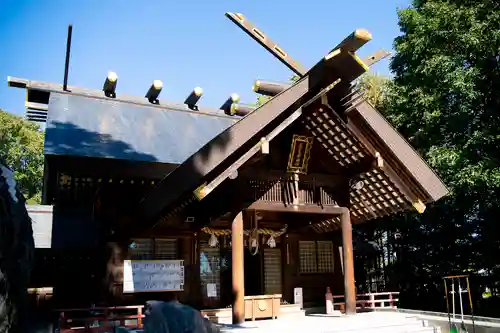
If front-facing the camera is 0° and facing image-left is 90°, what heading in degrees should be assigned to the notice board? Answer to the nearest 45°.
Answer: approximately 0°

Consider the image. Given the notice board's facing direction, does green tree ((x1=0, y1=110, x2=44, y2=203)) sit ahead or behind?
behind

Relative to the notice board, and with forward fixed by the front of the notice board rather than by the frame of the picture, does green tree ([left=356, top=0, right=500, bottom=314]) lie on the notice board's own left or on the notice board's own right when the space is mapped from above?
on the notice board's own left

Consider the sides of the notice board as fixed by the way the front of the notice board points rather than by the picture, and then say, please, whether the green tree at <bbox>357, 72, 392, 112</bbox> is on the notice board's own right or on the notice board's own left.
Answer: on the notice board's own left
